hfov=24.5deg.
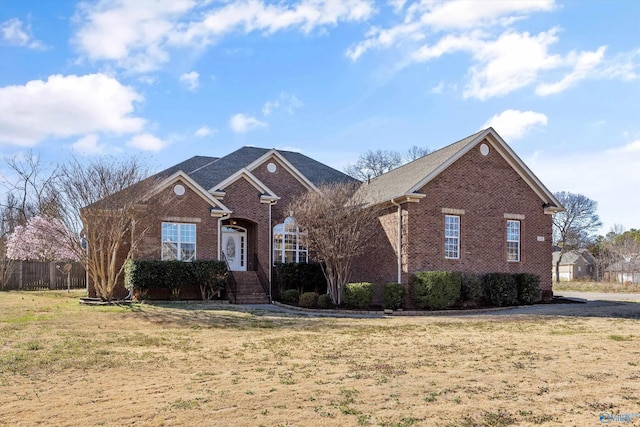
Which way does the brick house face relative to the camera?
toward the camera

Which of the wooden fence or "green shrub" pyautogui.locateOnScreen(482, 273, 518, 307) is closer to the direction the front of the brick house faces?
the green shrub

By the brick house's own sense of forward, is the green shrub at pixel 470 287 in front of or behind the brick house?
in front

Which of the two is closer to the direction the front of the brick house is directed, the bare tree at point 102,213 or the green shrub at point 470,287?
the green shrub

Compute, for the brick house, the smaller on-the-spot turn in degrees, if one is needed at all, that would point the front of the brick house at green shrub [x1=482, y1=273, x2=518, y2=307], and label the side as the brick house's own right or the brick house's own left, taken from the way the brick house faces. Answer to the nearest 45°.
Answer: approximately 45° to the brick house's own left

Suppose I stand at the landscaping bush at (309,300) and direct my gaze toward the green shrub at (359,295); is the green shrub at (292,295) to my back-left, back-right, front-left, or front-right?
back-left

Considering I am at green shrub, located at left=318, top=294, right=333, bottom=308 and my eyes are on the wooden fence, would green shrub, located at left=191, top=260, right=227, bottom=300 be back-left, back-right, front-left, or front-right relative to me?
front-left

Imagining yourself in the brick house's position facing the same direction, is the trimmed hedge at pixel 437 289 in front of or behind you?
in front
